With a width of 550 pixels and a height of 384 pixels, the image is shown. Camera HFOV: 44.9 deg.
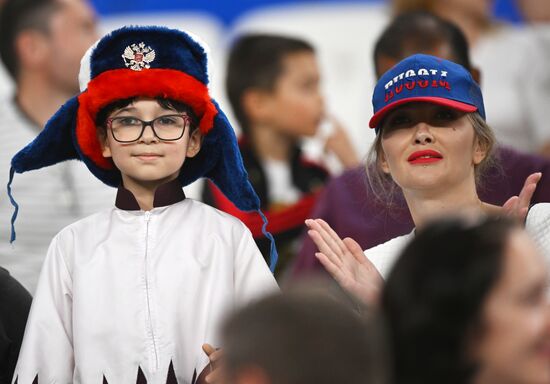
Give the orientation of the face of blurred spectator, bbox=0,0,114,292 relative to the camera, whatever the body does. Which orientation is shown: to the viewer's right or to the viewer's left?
to the viewer's right

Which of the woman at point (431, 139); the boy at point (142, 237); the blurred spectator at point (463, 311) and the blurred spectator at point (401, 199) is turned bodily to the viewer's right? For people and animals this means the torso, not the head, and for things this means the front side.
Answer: the blurred spectator at point (463, 311)

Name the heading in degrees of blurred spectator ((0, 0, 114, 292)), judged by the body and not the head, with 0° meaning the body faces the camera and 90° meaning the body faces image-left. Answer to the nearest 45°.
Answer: approximately 270°

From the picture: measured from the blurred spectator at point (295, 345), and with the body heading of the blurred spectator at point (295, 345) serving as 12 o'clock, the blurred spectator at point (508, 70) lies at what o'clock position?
the blurred spectator at point (508, 70) is roughly at 2 o'clock from the blurred spectator at point (295, 345).

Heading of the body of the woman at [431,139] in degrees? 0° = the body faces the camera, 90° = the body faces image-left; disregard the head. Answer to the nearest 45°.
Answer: approximately 0°

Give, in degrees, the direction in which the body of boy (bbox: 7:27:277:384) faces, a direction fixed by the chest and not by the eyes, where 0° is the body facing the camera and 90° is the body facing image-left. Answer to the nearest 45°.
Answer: approximately 0°

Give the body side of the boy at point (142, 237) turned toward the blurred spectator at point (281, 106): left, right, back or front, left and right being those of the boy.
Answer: back

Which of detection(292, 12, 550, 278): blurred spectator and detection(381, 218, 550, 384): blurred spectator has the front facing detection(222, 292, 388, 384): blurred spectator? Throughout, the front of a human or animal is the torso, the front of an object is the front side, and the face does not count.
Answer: detection(292, 12, 550, 278): blurred spectator
